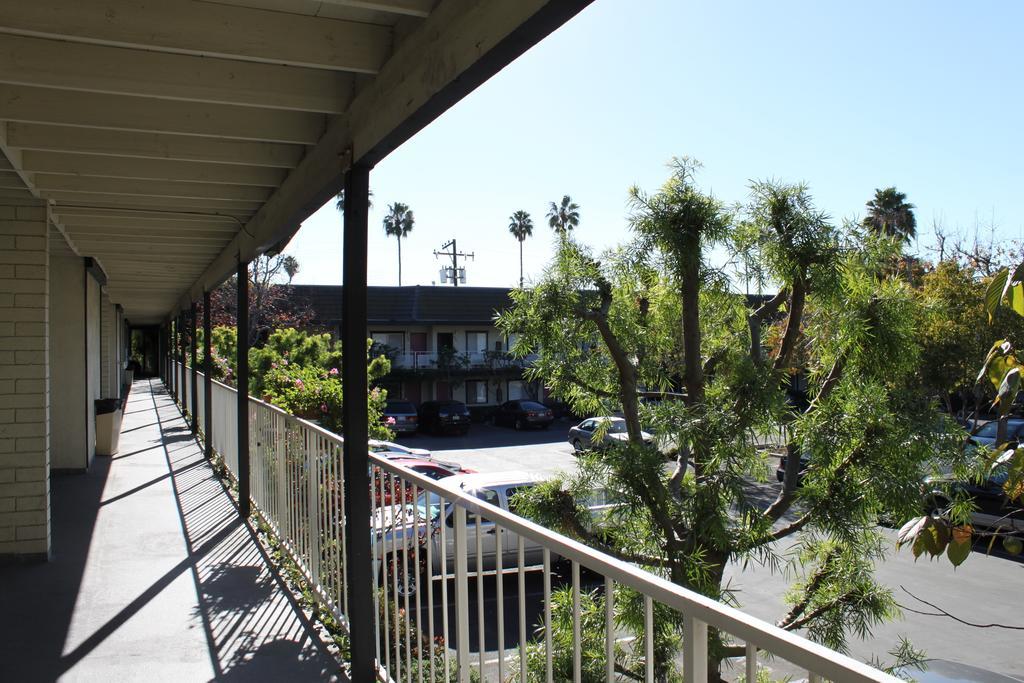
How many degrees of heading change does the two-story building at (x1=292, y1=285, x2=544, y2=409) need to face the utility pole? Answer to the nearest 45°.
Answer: approximately 180°

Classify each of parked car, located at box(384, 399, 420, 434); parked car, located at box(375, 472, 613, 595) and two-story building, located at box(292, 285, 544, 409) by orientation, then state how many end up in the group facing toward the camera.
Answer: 1

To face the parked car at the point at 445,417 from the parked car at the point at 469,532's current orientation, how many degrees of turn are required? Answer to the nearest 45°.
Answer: approximately 90° to its right

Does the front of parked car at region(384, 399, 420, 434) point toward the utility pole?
yes

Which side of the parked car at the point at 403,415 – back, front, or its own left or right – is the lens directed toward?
back

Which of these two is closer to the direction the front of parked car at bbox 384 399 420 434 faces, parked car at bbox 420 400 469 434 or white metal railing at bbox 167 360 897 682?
the parked car

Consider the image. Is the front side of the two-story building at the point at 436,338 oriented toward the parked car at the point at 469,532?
yes

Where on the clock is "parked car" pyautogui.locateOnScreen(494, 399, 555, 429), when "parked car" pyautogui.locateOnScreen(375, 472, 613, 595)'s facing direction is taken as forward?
"parked car" pyautogui.locateOnScreen(494, 399, 555, 429) is roughly at 3 o'clock from "parked car" pyautogui.locateOnScreen(375, 472, 613, 595).

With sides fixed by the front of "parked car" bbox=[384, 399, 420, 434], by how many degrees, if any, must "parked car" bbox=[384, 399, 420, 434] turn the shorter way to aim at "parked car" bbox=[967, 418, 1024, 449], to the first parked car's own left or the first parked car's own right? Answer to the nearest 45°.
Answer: approximately 135° to the first parked car's own right

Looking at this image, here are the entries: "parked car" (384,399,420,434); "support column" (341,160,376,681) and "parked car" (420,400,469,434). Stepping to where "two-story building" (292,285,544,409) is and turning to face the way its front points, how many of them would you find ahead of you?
3

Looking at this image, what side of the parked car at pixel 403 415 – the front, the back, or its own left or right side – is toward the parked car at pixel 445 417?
right

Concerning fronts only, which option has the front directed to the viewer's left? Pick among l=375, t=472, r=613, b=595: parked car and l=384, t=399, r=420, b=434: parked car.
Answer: l=375, t=472, r=613, b=595: parked car

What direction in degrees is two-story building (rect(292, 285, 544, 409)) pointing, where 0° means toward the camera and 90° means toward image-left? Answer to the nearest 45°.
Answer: approximately 0°

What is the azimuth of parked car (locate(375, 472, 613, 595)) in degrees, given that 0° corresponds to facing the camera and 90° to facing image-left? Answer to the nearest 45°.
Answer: approximately 90°

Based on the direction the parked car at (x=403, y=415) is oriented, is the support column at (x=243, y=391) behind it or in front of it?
behind

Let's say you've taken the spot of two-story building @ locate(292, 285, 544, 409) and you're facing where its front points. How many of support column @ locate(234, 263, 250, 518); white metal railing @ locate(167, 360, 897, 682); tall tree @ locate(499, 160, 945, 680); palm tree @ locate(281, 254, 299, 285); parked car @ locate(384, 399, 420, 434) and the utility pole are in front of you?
4

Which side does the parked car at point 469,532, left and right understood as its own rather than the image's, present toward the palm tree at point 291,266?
right

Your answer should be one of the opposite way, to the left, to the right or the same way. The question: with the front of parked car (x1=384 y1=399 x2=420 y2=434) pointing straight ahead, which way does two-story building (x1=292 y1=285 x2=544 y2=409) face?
the opposite way

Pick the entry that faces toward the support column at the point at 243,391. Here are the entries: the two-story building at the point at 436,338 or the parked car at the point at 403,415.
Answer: the two-story building
